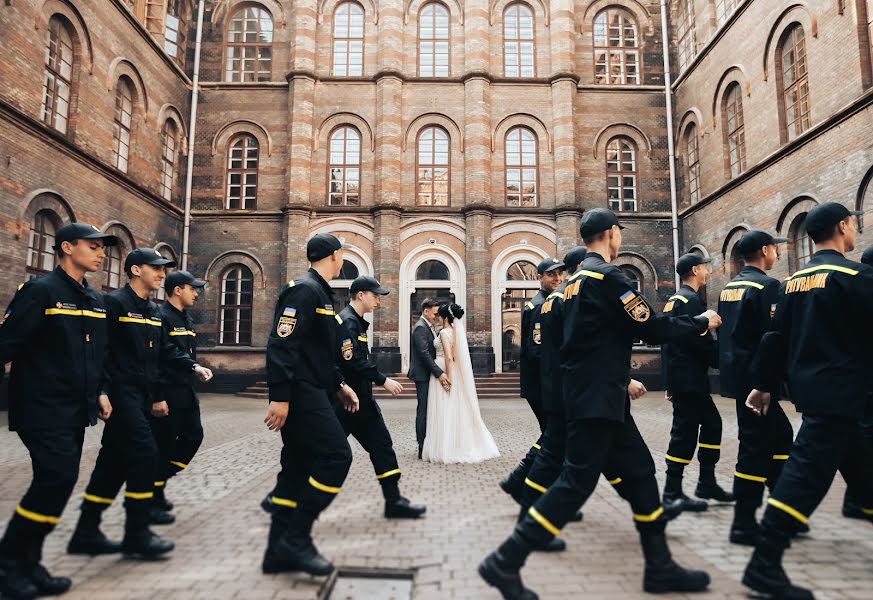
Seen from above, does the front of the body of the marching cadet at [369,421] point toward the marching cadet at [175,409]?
no

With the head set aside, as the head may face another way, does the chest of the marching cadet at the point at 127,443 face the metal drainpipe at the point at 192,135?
no

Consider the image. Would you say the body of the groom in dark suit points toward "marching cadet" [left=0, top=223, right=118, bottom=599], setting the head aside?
no

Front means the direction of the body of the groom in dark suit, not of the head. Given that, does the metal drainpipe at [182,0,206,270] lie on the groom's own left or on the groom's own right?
on the groom's own left

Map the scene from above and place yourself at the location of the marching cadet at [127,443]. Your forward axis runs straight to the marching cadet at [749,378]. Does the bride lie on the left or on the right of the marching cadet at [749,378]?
left

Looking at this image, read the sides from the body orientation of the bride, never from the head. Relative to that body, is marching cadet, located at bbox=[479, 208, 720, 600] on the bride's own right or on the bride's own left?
on the bride's own left

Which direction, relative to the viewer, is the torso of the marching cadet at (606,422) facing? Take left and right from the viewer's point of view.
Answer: facing away from the viewer and to the right of the viewer

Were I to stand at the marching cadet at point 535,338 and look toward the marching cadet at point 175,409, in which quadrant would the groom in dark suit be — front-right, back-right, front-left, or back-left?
front-right

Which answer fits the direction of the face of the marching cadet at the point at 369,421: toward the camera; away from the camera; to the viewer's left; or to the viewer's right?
to the viewer's right

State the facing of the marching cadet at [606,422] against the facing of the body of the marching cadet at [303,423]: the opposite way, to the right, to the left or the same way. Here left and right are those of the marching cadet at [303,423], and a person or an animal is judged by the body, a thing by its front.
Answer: the same way
